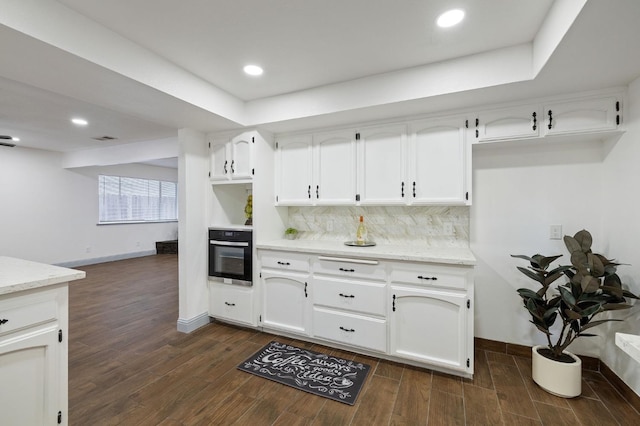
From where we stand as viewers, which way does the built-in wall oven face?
facing the viewer and to the left of the viewer

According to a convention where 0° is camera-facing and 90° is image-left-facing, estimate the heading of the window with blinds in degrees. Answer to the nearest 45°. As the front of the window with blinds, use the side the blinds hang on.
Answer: approximately 315°

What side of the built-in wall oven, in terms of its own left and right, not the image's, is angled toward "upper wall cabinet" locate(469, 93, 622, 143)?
left

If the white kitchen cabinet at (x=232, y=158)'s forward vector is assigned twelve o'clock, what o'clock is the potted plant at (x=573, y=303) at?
The potted plant is roughly at 9 o'clock from the white kitchen cabinet.

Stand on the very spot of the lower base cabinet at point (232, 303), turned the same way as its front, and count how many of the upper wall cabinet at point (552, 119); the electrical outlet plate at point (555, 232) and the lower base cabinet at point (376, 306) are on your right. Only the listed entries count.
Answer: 0

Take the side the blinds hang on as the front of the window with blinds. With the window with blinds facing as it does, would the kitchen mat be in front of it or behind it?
in front

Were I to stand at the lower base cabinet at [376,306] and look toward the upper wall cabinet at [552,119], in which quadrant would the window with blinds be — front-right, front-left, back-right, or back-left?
back-left

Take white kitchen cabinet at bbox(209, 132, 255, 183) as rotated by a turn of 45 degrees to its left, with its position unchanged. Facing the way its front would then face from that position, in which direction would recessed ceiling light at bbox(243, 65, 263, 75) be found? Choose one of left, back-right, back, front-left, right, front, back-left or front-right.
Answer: front

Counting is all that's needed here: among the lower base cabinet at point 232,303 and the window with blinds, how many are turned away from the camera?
0

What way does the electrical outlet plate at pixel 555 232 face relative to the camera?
toward the camera

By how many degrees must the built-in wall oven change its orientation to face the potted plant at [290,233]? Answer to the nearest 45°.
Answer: approximately 135° to its left
